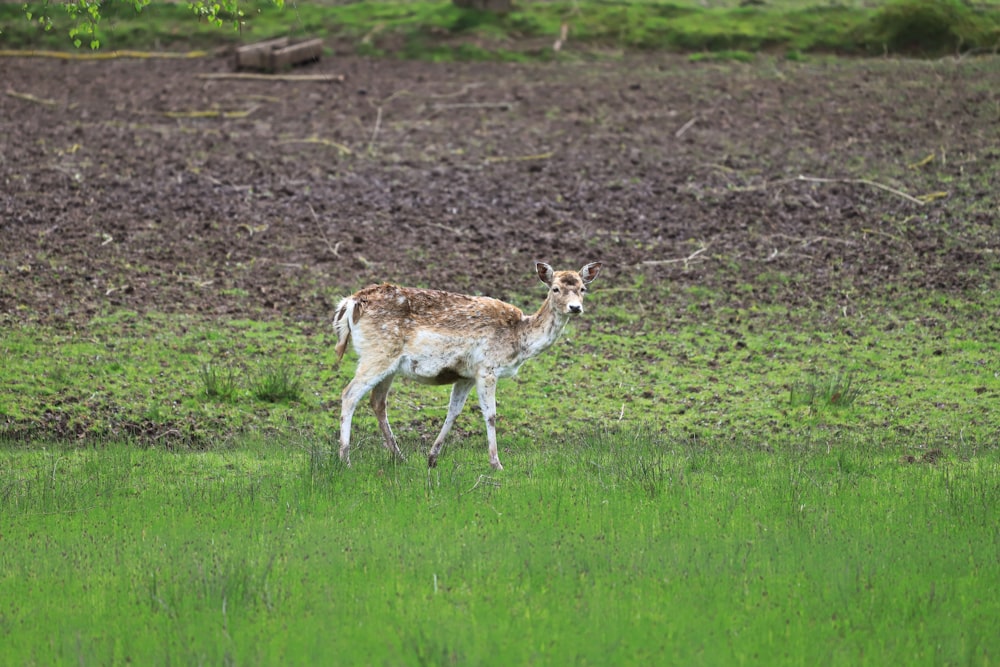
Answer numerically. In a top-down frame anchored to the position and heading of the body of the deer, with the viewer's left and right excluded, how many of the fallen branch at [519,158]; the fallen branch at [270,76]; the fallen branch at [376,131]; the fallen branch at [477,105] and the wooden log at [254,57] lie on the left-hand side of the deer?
5

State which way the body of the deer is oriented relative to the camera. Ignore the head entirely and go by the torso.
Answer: to the viewer's right

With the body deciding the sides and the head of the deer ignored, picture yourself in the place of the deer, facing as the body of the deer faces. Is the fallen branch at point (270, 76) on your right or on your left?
on your left

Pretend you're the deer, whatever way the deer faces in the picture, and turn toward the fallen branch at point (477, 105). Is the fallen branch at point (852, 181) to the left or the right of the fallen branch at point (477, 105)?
right

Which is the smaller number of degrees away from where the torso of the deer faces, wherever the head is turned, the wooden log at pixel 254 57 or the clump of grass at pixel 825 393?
the clump of grass

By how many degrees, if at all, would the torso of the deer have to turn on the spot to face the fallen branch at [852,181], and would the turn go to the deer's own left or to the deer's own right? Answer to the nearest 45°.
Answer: approximately 45° to the deer's own left

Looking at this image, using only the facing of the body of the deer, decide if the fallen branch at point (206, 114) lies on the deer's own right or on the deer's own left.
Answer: on the deer's own left

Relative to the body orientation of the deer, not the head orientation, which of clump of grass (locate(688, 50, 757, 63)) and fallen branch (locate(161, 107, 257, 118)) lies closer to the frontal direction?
the clump of grass

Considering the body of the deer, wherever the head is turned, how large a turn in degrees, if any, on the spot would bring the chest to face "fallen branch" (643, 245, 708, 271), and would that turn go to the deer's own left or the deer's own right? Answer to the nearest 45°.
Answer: approximately 45° to the deer's own left

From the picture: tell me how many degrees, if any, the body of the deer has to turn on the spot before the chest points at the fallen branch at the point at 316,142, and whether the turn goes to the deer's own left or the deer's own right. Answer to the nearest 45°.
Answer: approximately 90° to the deer's own left

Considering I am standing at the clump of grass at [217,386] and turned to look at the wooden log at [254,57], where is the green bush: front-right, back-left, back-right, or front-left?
front-right

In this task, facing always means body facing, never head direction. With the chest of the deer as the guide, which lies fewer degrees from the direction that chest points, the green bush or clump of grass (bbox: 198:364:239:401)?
the green bush
